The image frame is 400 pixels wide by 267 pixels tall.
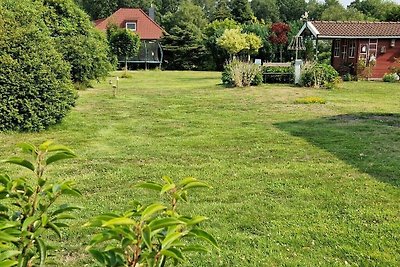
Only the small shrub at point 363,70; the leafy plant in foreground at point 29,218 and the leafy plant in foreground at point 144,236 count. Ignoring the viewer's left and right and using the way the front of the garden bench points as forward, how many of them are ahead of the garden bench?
2

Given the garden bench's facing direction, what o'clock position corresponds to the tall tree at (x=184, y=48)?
The tall tree is roughly at 5 o'clock from the garden bench.

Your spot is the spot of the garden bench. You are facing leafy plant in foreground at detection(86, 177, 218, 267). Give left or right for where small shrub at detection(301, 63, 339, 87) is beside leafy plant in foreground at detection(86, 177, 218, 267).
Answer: left

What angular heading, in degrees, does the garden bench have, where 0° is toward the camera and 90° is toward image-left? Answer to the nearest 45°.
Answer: approximately 0°

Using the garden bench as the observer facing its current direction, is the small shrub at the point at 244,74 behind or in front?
in front

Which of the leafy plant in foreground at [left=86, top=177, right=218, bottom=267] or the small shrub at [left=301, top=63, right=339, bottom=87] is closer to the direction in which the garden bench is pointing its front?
the leafy plant in foreground

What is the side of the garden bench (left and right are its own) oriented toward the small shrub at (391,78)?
left

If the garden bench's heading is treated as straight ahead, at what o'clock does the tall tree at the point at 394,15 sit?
The tall tree is roughly at 7 o'clock from the garden bench.

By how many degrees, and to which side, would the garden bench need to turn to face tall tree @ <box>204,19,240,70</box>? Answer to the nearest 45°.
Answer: approximately 180°

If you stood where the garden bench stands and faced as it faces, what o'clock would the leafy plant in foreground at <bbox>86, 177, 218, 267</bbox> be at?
The leafy plant in foreground is roughly at 12 o'clock from the garden bench.

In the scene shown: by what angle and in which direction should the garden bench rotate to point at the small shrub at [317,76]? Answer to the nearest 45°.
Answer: approximately 45° to its left
